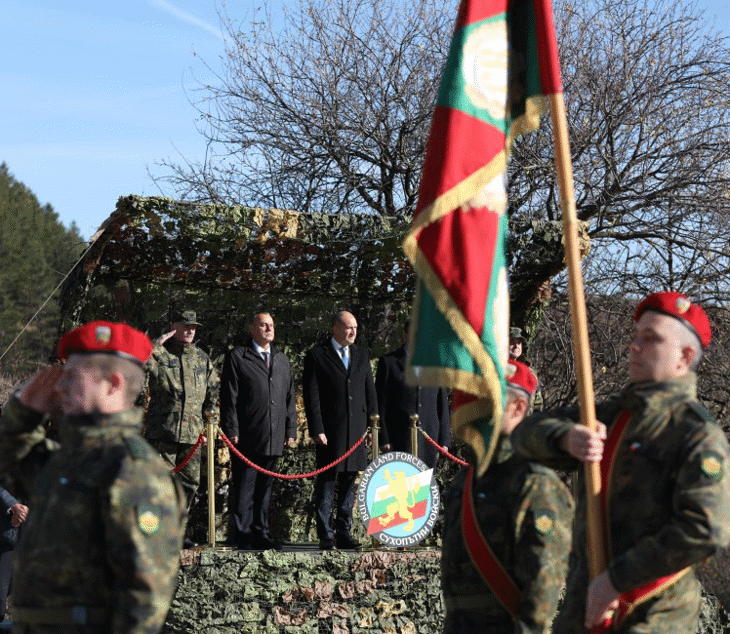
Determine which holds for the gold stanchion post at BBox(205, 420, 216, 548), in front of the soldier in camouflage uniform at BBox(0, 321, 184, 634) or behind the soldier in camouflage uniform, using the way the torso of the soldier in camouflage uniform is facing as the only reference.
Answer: behind

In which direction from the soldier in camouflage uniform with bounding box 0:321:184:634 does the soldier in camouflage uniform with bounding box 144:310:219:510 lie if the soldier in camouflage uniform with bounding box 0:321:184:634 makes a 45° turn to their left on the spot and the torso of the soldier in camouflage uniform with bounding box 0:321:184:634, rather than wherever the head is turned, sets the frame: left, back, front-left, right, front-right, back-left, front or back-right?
back

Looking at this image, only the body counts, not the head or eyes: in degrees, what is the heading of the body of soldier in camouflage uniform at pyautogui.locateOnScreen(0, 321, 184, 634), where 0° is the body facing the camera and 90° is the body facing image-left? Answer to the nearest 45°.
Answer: approximately 45°

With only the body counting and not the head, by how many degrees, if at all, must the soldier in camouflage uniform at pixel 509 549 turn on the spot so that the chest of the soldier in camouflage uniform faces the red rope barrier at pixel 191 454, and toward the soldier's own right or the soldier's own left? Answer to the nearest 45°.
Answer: approximately 90° to the soldier's own right

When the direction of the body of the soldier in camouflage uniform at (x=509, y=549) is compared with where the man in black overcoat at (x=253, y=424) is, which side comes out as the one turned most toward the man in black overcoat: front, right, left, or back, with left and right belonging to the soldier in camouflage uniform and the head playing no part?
right

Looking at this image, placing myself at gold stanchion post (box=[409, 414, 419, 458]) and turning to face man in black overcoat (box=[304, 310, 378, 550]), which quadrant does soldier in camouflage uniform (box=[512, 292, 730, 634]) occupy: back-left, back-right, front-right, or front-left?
back-left

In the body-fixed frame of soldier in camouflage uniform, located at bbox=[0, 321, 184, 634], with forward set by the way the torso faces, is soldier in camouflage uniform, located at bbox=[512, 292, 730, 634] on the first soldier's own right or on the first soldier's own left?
on the first soldier's own left

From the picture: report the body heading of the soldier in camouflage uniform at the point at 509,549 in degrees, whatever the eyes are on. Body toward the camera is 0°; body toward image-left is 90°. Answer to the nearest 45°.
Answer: approximately 45°

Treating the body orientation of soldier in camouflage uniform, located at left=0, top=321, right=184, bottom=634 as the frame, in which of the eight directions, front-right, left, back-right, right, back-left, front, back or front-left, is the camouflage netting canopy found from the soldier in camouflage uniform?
back-right
